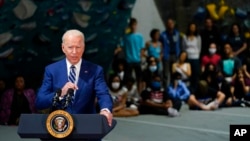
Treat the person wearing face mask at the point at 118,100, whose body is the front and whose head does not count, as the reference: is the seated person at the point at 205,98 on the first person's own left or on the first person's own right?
on the first person's own left

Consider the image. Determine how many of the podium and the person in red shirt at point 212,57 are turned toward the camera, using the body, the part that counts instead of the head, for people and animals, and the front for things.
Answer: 2

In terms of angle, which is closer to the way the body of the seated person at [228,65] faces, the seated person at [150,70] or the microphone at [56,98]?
the microphone

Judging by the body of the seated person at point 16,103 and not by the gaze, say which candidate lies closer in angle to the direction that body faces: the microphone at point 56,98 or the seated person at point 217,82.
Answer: the microphone

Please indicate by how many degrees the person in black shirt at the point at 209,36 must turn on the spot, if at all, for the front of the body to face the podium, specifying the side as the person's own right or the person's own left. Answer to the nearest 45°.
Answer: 0° — they already face it
